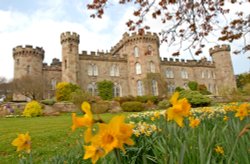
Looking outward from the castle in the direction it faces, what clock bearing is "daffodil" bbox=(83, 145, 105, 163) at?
The daffodil is roughly at 12 o'clock from the castle.

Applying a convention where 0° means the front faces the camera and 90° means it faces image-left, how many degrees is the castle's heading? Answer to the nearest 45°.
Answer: approximately 0°

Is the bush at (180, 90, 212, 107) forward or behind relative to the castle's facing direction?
forward

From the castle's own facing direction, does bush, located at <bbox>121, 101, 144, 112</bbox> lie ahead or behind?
ahead

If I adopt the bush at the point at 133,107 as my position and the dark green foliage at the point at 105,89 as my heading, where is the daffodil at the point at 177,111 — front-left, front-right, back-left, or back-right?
back-left

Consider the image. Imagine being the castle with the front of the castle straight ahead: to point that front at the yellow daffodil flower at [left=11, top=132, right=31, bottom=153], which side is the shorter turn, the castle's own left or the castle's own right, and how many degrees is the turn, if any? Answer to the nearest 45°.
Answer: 0° — it already faces it

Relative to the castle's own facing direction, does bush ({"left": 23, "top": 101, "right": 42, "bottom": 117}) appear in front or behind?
in front

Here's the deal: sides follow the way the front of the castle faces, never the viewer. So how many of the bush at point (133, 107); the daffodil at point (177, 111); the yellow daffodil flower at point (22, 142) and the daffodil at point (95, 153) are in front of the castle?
4

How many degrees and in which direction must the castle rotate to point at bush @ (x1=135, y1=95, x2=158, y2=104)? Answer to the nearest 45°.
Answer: approximately 45° to its left
